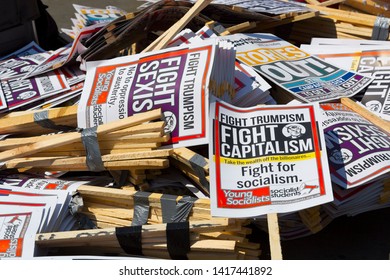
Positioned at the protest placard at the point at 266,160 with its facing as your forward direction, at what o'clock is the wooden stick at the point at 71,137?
The wooden stick is roughly at 3 o'clock from the protest placard.

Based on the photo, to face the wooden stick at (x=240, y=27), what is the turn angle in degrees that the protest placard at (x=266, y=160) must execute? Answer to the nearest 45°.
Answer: approximately 180°

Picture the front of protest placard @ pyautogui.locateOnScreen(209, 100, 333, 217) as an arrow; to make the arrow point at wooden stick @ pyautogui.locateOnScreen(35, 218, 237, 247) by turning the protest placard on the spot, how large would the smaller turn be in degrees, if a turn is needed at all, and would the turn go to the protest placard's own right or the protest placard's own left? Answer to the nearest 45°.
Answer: approximately 45° to the protest placard's own right

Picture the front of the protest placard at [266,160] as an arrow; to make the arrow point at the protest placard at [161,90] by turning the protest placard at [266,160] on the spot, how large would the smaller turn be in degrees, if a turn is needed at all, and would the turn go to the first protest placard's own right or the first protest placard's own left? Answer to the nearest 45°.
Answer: approximately 135° to the first protest placard's own right

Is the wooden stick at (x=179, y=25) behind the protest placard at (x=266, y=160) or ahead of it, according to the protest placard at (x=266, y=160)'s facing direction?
behind

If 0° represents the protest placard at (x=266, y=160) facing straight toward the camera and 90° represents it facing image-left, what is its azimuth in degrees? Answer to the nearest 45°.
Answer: approximately 0°

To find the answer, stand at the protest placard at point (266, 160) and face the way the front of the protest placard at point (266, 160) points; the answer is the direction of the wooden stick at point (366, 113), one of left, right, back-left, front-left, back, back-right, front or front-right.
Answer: back-left

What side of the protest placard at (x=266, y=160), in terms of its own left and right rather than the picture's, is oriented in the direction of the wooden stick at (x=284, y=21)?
back
